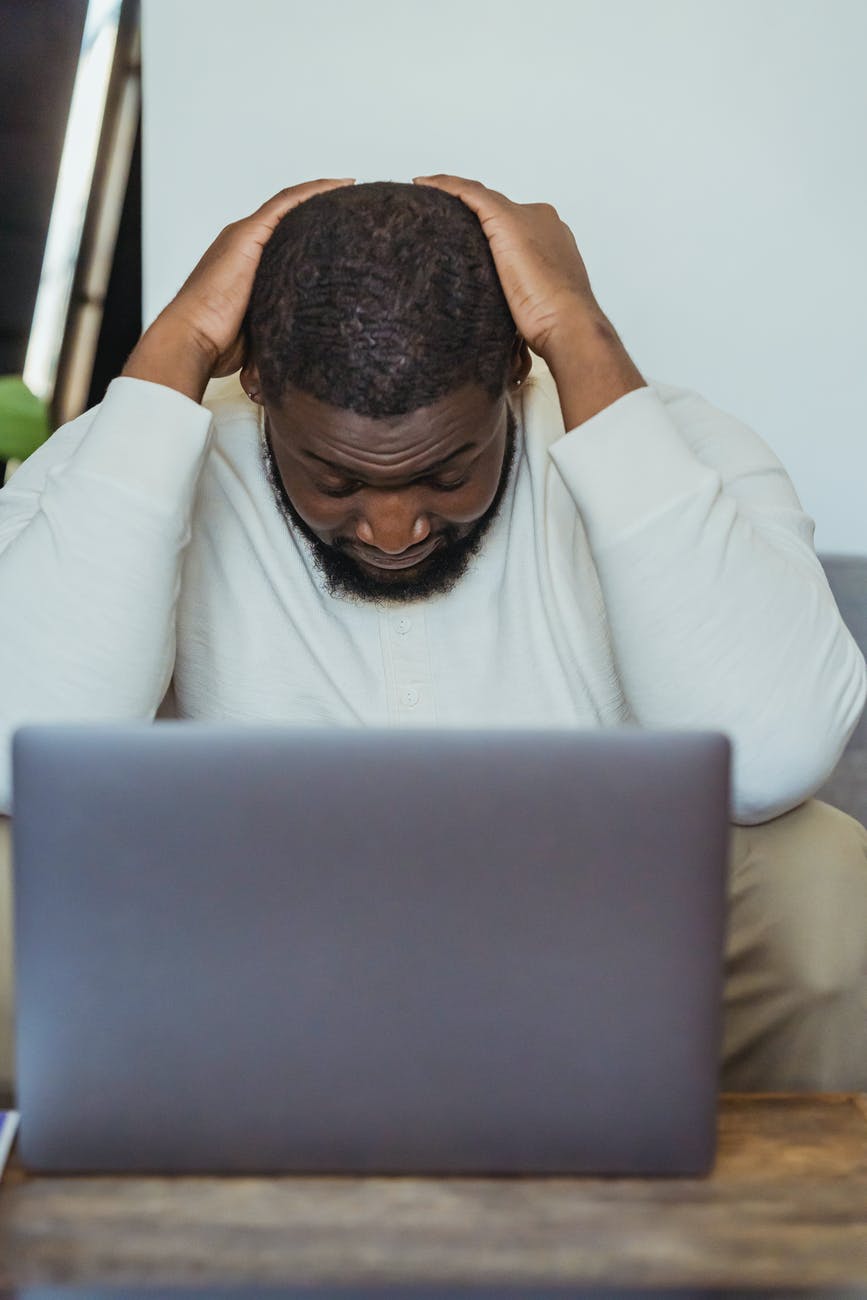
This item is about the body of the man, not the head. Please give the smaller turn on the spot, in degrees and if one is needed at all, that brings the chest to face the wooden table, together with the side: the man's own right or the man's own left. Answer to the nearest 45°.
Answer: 0° — they already face it

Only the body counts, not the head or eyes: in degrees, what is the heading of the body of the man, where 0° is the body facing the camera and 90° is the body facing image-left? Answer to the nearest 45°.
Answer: approximately 0°

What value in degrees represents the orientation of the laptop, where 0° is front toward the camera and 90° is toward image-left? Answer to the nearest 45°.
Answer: approximately 180°
